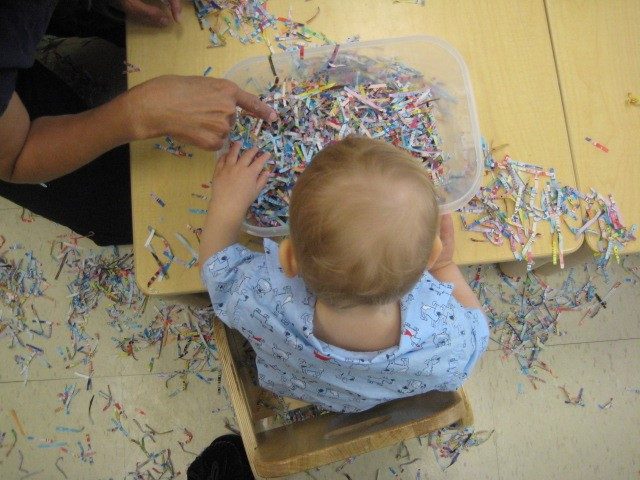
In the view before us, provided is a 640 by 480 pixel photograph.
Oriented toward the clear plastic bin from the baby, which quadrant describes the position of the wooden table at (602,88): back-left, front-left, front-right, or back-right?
front-right

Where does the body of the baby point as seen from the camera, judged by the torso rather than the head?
away from the camera

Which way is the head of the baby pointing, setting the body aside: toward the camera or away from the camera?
away from the camera
